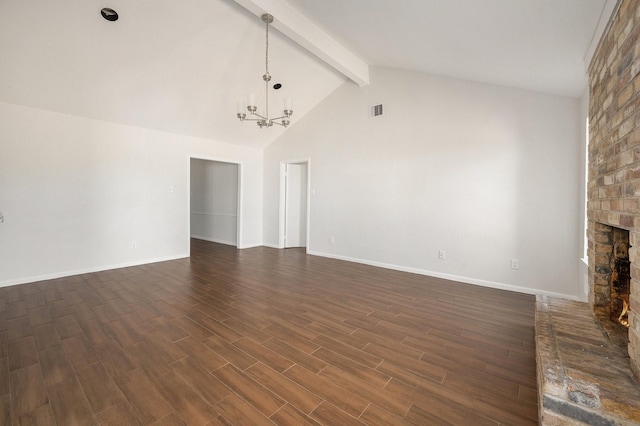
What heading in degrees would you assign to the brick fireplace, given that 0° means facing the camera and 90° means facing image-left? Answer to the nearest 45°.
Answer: approximately 90°

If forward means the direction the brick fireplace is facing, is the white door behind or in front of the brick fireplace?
in front
